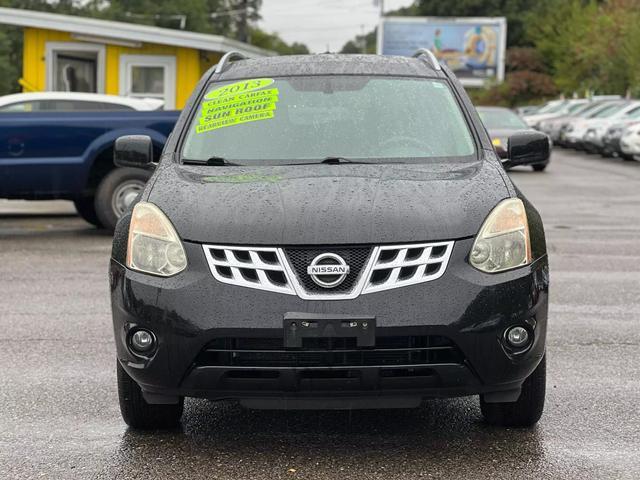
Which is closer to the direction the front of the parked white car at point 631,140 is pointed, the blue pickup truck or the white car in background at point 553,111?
the blue pickup truck

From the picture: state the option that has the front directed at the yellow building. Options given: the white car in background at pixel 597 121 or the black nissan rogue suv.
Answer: the white car in background

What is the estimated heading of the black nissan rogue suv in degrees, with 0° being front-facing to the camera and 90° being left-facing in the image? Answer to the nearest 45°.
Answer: approximately 0°

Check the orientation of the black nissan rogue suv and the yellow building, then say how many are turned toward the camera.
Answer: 2

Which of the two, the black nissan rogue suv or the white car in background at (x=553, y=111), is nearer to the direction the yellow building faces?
the black nissan rogue suv

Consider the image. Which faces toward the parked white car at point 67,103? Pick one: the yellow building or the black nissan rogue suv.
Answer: the yellow building

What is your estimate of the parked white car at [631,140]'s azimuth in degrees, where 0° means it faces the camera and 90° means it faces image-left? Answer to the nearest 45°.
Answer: approximately 45°

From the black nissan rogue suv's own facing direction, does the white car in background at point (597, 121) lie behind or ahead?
behind

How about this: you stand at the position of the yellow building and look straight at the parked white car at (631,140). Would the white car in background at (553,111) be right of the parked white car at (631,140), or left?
left

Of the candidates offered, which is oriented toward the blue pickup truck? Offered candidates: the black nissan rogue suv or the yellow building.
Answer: the yellow building

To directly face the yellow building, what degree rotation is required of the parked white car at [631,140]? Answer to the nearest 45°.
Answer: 0° — it already faces it

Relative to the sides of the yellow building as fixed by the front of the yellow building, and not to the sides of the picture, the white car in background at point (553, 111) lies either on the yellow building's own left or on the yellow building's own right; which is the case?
on the yellow building's own left
